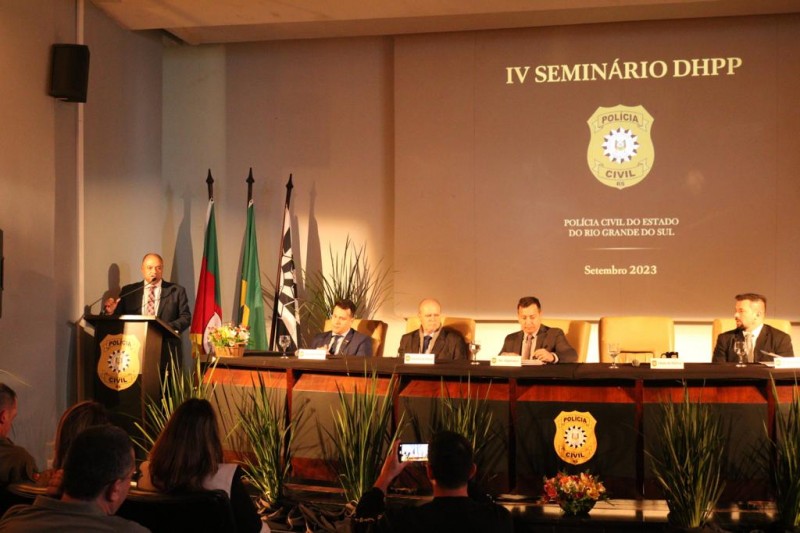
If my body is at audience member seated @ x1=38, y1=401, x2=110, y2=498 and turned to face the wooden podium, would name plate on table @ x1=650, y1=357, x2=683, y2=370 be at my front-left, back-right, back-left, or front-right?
front-right

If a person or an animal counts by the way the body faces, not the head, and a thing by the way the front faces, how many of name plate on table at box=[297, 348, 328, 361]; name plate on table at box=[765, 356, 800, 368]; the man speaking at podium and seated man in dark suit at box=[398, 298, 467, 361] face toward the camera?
4

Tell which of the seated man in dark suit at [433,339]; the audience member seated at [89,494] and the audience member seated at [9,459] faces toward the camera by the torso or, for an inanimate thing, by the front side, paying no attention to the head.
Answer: the seated man in dark suit

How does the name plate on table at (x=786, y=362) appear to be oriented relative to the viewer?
toward the camera

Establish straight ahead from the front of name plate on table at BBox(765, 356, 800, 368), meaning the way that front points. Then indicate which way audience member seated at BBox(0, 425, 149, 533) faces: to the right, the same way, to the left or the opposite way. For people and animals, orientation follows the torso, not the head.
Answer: the opposite way

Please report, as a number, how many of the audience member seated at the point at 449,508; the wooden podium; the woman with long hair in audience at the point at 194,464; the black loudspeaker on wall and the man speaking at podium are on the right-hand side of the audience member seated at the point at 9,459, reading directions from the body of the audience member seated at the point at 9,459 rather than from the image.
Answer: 2

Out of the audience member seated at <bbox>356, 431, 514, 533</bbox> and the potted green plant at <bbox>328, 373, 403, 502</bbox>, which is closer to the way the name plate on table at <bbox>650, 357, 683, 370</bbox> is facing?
the audience member seated

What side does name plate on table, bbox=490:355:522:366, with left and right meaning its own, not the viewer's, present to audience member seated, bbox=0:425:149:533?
front

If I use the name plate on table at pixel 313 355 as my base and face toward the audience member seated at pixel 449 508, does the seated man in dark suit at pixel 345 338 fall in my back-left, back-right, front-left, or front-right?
back-left

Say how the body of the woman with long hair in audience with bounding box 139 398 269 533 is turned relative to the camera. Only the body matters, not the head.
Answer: away from the camera

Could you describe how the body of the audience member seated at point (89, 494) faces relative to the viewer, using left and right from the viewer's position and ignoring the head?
facing away from the viewer and to the right of the viewer

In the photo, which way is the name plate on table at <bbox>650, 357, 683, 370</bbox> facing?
toward the camera

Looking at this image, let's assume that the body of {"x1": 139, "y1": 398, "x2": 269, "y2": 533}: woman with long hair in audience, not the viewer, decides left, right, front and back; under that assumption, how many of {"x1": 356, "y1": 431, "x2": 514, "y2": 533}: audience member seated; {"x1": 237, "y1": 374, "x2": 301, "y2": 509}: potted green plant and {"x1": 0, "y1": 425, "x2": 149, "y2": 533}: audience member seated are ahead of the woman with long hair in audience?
1

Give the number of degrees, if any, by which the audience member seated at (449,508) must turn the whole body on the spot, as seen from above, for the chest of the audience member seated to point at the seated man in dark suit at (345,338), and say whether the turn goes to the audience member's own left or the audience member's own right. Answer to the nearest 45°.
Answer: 0° — they already face them

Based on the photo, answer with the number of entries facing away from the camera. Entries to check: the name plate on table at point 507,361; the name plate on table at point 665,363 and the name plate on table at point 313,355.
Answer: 0

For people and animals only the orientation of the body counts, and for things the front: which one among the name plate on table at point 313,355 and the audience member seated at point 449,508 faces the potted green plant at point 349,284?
the audience member seated

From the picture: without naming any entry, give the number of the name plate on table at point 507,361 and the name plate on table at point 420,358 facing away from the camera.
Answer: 0

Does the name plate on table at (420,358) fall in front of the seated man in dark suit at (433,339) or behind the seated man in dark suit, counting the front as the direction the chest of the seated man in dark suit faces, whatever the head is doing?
in front

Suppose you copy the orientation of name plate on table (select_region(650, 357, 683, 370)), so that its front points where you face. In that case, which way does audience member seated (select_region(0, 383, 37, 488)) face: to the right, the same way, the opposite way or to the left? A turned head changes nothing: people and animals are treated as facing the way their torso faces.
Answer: the opposite way

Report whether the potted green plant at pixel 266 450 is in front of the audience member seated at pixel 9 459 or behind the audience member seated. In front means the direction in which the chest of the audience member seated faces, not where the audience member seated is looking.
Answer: in front

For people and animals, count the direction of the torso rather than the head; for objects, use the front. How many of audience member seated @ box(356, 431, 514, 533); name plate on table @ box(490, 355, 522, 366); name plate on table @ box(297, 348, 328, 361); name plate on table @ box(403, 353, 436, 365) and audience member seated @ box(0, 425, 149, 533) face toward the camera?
3

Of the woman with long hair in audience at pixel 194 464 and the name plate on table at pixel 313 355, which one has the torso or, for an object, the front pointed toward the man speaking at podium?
the woman with long hair in audience

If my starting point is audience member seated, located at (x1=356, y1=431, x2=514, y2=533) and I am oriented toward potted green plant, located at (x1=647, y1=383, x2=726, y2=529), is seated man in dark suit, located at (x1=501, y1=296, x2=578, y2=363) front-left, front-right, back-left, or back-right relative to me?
front-left

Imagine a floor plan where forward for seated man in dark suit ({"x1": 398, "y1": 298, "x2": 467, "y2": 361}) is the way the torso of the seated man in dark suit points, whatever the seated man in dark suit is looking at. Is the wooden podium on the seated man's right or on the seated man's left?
on the seated man's right

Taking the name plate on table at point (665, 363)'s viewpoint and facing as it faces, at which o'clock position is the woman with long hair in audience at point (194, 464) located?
The woman with long hair in audience is roughly at 1 o'clock from the name plate on table.
